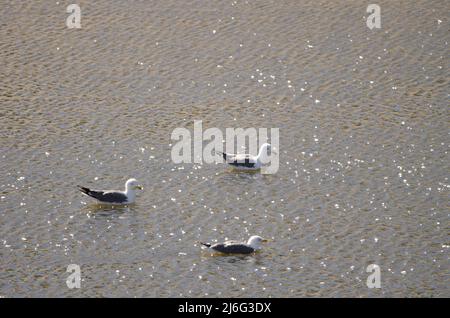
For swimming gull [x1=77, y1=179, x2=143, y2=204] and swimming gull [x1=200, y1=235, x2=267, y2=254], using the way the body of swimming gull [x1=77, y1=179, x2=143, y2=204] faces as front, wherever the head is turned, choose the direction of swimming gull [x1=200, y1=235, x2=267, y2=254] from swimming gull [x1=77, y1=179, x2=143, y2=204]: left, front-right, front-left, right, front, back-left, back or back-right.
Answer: front-right

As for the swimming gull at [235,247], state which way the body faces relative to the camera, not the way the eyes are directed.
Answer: to the viewer's right

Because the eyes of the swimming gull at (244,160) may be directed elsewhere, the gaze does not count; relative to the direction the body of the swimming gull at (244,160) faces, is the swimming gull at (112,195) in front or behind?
behind

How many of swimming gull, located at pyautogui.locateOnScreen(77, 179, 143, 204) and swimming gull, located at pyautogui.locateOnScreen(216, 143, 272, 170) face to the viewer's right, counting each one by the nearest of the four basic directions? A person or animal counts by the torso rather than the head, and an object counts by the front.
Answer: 2

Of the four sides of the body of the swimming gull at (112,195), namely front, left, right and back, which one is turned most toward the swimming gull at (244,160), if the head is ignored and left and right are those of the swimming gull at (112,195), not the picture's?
front

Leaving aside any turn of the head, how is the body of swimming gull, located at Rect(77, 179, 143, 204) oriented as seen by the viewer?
to the viewer's right

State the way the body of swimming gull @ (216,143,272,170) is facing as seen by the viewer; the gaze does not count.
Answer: to the viewer's right
